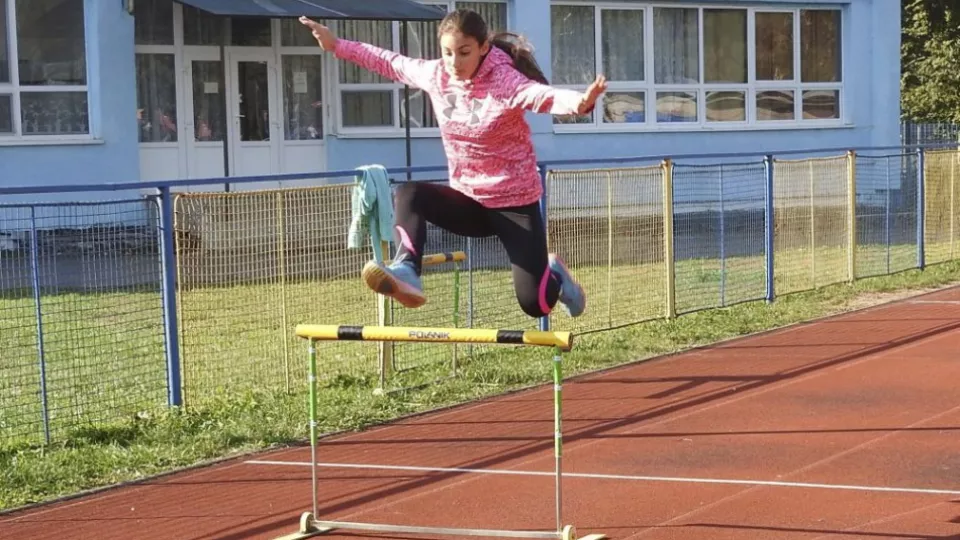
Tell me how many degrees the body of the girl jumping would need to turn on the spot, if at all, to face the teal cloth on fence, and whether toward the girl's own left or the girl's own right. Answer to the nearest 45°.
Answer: approximately 135° to the girl's own right

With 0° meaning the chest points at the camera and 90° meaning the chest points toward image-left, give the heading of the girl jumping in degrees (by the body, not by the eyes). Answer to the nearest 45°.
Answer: approximately 45°

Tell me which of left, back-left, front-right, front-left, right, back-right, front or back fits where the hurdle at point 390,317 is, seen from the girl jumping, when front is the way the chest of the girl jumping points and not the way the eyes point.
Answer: back-right
